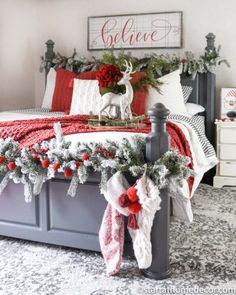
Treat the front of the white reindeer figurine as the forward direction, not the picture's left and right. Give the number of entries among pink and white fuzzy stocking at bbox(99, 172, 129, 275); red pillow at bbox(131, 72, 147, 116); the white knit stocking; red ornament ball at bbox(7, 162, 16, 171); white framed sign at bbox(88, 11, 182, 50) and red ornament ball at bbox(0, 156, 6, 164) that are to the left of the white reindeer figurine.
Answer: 2

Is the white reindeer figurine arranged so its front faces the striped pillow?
no

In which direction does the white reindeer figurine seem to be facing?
to the viewer's right

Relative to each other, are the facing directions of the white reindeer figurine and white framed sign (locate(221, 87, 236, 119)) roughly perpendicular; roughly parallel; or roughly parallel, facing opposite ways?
roughly perpendicular

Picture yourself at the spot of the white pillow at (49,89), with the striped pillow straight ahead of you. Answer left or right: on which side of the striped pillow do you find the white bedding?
right

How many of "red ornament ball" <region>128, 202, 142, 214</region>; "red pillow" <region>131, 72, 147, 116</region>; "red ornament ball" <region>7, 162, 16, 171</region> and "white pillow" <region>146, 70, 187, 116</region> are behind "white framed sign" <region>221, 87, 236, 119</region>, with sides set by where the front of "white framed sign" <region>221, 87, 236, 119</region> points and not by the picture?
0

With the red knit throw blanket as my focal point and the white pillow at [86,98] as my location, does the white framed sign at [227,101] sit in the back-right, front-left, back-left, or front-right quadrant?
back-left

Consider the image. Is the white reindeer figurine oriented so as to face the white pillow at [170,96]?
no

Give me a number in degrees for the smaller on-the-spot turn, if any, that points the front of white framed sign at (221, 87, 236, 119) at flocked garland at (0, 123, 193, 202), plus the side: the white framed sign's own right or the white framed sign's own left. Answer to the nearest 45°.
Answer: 0° — it already faces it

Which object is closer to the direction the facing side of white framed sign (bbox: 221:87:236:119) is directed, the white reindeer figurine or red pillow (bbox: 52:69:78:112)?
the white reindeer figurine

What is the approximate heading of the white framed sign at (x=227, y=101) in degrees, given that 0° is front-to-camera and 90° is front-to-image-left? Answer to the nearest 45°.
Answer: approximately 0°

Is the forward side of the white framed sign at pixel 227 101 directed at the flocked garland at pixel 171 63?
no
